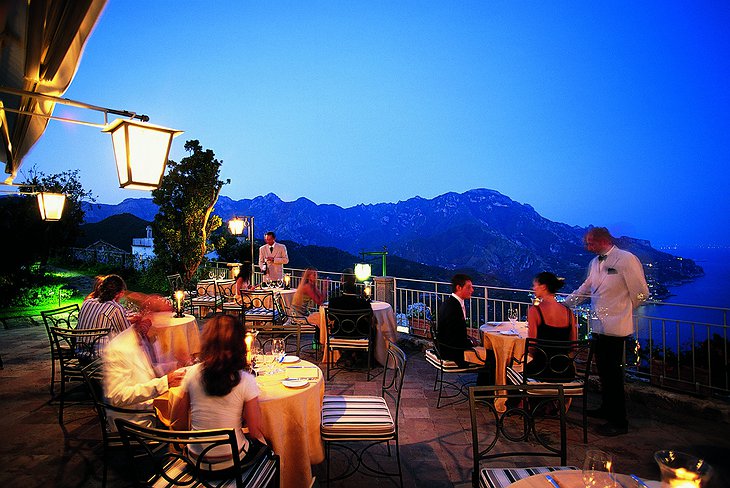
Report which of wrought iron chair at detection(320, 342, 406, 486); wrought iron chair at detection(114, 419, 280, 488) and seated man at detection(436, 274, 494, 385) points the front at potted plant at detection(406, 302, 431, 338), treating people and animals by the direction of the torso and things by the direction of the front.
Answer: wrought iron chair at detection(114, 419, 280, 488)

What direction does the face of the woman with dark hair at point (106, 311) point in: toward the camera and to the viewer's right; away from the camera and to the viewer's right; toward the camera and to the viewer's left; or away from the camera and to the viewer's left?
away from the camera and to the viewer's right

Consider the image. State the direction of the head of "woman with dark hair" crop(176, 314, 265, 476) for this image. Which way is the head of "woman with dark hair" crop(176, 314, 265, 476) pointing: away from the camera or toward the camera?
away from the camera

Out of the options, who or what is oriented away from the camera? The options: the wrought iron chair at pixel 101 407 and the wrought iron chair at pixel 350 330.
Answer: the wrought iron chair at pixel 350 330

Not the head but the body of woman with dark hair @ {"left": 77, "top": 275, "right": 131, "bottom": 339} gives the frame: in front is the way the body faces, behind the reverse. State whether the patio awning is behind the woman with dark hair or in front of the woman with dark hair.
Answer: behind

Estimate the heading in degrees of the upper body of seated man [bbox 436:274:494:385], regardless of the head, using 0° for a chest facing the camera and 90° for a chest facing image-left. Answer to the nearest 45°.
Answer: approximately 270°

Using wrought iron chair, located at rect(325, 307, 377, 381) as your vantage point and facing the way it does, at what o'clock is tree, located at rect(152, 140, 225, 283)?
The tree is roughly at 11 o'clock from the wrought iron chair.

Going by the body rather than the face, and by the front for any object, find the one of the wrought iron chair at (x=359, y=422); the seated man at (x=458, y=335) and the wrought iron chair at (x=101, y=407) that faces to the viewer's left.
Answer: the wrought iron chair at (x=359, y=422)

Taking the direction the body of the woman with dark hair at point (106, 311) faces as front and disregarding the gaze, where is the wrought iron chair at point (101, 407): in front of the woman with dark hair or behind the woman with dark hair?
behind

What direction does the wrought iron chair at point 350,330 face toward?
away from the camera

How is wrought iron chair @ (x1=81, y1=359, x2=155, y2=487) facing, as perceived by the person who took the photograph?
facing to the right of the viewer

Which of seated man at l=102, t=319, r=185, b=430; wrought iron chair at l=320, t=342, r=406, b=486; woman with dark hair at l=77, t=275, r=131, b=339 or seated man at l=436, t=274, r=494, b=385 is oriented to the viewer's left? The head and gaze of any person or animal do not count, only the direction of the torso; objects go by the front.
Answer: the wrought iron chair

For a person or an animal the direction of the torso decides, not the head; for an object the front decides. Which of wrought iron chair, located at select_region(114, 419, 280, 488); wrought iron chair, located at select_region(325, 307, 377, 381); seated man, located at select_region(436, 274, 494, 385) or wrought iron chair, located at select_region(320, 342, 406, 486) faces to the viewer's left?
wrought iron chair, located at select_region(320, 342, 406, 486)

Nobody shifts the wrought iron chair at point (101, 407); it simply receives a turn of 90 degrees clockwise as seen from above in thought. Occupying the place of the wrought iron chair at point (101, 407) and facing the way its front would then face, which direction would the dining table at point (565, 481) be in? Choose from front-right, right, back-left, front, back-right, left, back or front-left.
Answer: front-left

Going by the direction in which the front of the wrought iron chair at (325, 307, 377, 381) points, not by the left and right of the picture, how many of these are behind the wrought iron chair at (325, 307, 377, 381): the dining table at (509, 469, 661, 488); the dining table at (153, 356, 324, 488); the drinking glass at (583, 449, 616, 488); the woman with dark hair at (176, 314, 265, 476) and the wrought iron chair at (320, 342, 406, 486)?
5

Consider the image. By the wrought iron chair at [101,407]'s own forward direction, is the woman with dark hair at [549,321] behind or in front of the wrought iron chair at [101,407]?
in front

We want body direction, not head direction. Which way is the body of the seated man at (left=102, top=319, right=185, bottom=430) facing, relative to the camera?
to the viewer's right

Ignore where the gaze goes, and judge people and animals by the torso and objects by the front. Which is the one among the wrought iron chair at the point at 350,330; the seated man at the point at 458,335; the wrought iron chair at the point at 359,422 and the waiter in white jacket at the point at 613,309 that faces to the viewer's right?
the seated man

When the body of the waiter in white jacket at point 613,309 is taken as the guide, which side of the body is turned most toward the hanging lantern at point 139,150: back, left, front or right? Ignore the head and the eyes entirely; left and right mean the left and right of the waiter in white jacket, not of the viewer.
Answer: front

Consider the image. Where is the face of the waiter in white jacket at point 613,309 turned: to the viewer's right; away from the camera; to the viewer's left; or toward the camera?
to the viewer's left
